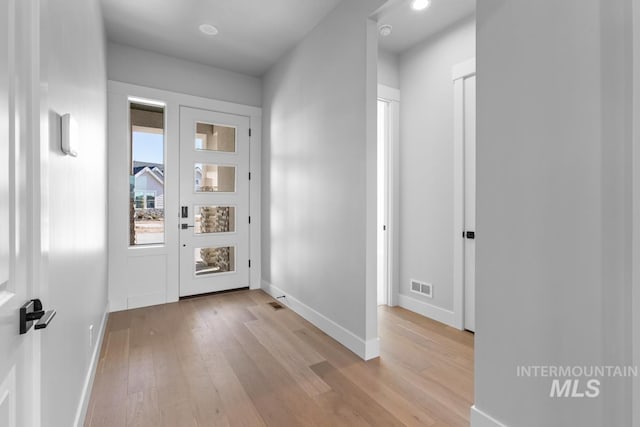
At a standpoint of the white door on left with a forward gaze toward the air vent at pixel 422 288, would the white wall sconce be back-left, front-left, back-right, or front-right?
front-left

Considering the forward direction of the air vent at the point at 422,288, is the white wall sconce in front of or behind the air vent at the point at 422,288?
in front

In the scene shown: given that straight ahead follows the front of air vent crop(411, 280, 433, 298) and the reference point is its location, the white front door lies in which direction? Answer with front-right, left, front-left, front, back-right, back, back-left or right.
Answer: front-right

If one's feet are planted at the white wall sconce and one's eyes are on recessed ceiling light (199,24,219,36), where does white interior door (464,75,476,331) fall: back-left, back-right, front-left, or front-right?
front-right

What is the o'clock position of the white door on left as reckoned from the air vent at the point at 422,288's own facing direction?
The white door on left is roughly at 11 o'clock from the air vent.

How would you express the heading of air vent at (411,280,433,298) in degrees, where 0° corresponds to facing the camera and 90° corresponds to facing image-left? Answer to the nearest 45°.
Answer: approximately 45°
